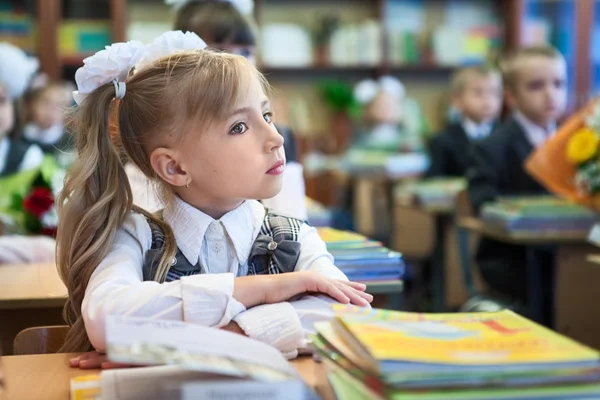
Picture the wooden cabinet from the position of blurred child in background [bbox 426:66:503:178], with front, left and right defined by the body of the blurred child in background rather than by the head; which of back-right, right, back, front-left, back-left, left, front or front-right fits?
back-right

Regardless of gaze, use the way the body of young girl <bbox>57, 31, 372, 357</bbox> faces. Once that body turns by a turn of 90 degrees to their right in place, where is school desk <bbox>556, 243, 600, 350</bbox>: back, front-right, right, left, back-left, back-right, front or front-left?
back

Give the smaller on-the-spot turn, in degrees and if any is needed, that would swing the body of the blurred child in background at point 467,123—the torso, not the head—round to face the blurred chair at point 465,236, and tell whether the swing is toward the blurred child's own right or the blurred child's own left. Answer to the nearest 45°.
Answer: approximately 45° to the blurred child's own right

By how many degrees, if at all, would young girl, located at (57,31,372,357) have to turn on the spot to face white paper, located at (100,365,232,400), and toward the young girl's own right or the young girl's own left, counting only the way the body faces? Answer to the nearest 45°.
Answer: approximately 45° to the young girl's own right

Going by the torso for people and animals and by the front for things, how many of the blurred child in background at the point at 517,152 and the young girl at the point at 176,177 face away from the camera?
0

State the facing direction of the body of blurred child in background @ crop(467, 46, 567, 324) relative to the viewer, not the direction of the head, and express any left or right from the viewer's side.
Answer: facing the viewer and to the right of the viewer

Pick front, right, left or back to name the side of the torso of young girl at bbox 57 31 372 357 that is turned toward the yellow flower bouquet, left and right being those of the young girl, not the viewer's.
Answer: left
